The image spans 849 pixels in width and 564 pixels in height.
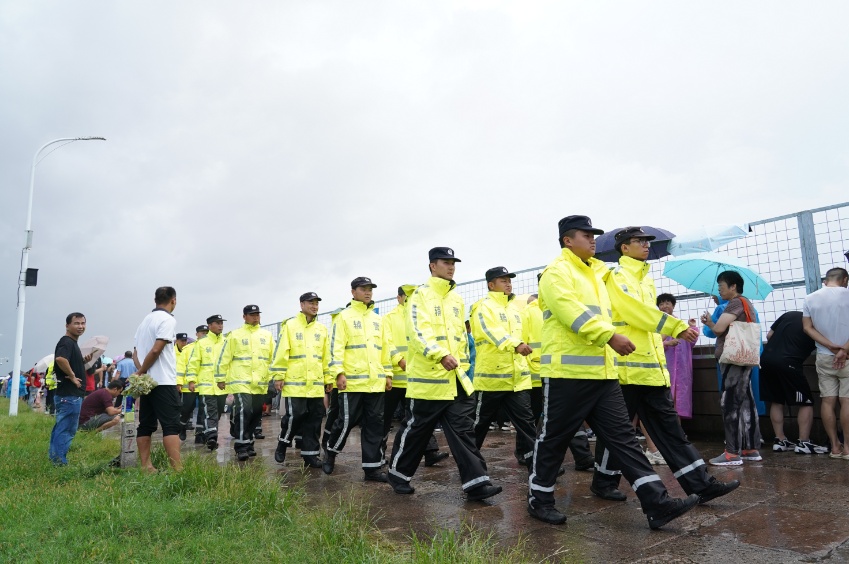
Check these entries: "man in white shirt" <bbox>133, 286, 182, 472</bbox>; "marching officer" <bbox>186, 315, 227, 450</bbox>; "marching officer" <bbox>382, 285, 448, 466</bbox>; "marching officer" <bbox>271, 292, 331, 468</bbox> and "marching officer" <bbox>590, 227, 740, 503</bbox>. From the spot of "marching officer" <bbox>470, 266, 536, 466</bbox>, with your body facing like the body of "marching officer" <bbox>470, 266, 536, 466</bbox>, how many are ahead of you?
1

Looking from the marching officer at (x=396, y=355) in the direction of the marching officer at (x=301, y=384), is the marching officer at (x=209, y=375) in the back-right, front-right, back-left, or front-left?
front-right

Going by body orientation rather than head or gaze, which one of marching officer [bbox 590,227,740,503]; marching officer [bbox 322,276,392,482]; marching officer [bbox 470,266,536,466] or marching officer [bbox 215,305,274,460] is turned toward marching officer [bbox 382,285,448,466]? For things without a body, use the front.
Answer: marching officer [bbox 215,305,274,460]

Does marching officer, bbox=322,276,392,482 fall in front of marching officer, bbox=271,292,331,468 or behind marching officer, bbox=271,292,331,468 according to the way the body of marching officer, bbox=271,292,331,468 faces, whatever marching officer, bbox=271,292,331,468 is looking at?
in front

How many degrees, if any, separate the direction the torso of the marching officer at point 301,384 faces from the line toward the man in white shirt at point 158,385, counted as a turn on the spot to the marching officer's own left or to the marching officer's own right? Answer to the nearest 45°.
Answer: approximately 90° to the marching officer's own right

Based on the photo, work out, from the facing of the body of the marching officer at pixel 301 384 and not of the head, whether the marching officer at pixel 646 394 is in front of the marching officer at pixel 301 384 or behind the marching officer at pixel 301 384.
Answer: in front

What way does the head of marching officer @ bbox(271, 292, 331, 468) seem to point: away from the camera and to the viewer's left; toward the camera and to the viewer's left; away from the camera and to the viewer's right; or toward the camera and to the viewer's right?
toward the camera and to the viewer's right

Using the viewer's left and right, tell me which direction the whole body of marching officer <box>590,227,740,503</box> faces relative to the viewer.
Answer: facing to the right of the viewer

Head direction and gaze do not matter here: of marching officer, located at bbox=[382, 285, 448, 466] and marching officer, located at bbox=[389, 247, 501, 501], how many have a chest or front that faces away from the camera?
0

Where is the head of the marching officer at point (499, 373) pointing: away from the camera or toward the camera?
toward the camera

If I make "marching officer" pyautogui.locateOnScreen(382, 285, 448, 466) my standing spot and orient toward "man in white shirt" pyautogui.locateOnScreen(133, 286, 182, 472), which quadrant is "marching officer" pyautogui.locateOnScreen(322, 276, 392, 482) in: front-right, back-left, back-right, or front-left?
front-left

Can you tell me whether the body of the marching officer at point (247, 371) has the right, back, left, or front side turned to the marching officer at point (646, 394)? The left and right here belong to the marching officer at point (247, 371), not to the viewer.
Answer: front

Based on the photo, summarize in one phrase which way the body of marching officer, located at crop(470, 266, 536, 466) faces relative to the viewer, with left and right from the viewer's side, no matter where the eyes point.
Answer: facing the viewer and to the right of the viewer

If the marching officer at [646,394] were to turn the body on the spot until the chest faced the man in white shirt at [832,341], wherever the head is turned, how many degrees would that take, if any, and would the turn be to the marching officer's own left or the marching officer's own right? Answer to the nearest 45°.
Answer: approximately 45° to the marching officer's own left

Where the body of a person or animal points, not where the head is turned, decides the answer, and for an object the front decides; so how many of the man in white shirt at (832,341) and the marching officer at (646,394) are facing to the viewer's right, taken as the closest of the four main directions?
1

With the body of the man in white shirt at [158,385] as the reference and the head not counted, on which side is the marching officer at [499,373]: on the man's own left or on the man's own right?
on the man's own right

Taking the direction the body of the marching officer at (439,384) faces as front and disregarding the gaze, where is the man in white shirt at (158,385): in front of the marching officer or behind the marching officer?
behind

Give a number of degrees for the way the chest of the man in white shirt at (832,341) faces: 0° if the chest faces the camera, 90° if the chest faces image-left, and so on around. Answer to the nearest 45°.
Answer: approximately 180°

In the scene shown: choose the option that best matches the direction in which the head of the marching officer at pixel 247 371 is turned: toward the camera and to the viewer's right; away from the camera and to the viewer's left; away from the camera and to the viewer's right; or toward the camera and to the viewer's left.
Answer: toward the camera and to the viewer's right
